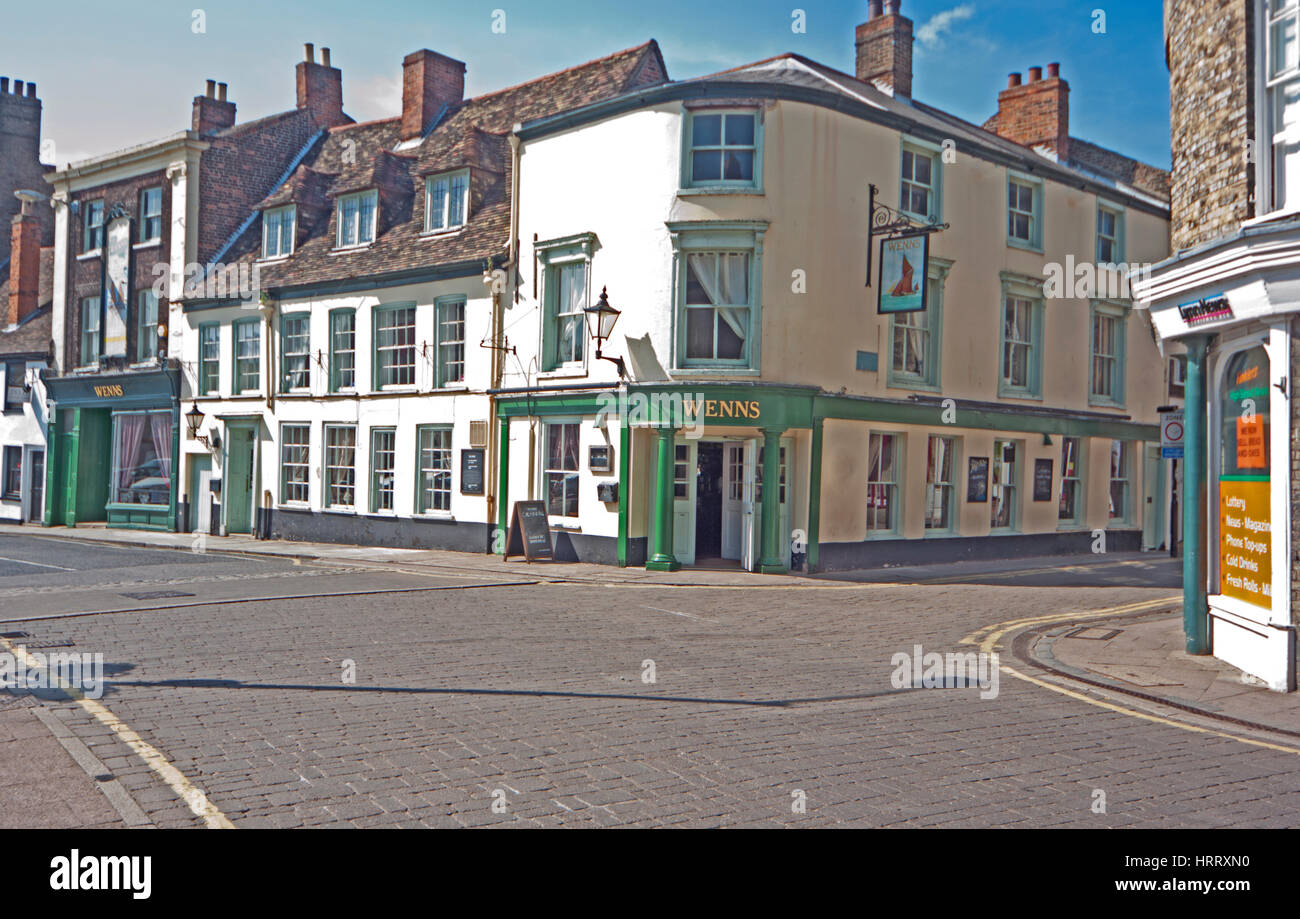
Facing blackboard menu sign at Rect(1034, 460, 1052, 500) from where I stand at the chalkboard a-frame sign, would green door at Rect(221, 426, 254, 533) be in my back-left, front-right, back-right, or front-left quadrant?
back-left

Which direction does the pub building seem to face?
toward the camera

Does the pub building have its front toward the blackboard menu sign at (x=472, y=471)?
no

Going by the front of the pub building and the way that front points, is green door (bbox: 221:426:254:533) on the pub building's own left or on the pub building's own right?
on the pub building's own right

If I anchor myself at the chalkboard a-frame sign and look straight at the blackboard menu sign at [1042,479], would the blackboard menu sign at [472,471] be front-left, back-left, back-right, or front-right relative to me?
back-left

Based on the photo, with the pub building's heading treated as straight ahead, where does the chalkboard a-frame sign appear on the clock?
The chalkboard a-frame sign is roughly at 3 o'clock from the pub building.
